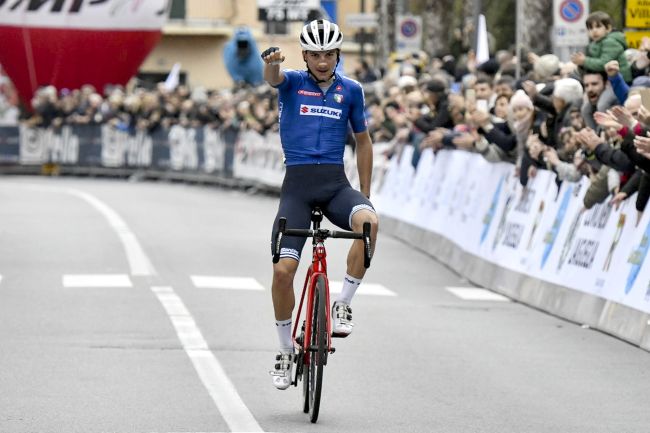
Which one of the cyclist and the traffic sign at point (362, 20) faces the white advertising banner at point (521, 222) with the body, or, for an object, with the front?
the traffic sign

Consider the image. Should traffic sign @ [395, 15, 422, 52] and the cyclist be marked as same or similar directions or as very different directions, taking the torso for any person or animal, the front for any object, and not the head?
same or similar directions

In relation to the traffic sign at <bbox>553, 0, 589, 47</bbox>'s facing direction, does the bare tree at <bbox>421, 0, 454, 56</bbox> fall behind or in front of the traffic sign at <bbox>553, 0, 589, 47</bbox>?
behind

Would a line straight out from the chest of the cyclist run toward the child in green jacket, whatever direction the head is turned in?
no

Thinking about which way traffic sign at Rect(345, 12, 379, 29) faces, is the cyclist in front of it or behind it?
in front

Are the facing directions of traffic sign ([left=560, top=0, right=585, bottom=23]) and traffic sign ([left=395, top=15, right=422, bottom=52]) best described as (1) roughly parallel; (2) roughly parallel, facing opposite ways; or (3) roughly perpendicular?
roughly parallel

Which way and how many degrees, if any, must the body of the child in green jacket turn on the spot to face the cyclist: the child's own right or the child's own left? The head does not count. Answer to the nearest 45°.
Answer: approximately 45° to the child's own left

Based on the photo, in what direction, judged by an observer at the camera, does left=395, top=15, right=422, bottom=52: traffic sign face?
facing the viewer

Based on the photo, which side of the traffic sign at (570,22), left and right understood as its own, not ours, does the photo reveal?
front

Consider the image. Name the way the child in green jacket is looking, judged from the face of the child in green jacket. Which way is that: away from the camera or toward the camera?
toward the camera

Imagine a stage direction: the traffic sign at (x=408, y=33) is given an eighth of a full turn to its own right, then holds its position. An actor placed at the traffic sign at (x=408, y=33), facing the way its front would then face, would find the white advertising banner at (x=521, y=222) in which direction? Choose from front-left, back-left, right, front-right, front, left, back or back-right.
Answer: front-left

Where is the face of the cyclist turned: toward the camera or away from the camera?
toward the camera

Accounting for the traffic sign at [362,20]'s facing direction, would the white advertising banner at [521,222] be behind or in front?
in front

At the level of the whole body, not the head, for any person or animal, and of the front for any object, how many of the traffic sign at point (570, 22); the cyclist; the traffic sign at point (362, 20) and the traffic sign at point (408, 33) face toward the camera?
4
